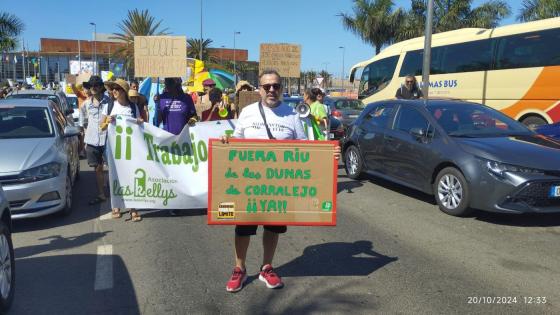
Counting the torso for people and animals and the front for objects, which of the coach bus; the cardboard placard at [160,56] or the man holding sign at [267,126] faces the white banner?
the cardboard placard

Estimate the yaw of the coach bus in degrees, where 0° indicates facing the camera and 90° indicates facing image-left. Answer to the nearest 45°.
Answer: approximately 135°

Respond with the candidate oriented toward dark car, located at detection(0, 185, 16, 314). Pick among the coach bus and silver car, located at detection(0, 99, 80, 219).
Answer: silver car, located at detection(0, 99, 80, 219)

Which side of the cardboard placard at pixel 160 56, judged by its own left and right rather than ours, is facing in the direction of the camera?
front

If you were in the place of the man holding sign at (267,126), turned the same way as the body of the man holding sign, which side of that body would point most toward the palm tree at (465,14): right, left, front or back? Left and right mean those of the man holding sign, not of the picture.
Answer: back

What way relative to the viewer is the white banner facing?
toward the camera

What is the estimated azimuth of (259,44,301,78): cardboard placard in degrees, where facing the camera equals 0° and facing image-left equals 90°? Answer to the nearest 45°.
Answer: approximately 0°

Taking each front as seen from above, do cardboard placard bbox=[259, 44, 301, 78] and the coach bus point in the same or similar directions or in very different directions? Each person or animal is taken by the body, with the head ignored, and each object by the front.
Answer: very different directions

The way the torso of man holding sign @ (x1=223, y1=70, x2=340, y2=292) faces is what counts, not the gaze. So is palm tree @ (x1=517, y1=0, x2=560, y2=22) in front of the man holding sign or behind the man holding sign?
behind

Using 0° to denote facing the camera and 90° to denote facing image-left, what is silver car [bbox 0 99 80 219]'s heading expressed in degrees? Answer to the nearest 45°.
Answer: approximately 0°
